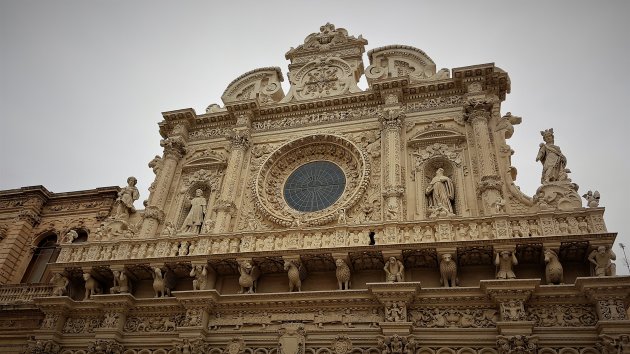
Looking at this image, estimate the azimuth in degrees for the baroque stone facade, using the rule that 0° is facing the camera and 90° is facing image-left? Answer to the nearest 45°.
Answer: approximately 0°
